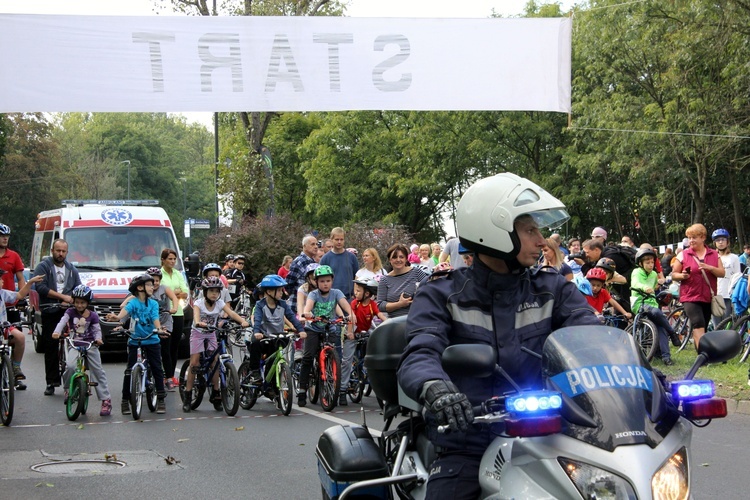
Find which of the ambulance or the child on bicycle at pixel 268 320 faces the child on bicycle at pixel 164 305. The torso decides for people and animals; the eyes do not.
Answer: the ambulance

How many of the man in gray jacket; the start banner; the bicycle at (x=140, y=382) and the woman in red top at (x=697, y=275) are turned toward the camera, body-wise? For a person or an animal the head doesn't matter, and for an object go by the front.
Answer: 3

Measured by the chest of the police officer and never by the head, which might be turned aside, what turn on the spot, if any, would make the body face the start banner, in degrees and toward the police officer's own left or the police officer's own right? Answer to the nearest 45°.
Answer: approximately 135° to the police officer's own left

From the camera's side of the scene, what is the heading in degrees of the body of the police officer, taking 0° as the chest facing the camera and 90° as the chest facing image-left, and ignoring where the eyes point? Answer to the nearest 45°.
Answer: approximately 315°

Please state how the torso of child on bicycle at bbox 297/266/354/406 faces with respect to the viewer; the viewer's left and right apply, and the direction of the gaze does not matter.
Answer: facing the viewer

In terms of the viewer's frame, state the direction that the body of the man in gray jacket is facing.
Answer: toward the camera

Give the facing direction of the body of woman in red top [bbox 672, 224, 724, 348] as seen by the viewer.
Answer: toward the camera

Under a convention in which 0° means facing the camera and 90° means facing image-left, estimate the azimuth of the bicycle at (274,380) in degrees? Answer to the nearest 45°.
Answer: approximately 315°

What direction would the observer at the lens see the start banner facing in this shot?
facing away from the viewer

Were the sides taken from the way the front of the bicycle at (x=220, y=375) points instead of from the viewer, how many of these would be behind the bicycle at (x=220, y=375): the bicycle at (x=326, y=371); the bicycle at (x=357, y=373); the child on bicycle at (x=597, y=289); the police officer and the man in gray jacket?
1

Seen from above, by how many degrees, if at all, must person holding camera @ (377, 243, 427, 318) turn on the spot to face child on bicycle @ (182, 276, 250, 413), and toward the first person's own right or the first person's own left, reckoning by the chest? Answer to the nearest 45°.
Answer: approximately 90° to the first person's own right
